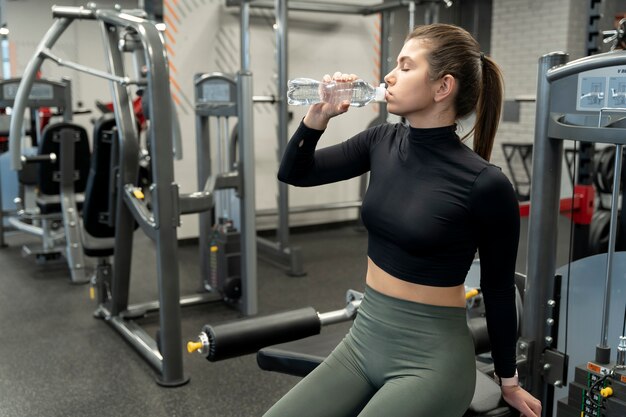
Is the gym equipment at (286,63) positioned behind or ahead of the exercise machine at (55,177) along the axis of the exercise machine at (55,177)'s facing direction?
behind

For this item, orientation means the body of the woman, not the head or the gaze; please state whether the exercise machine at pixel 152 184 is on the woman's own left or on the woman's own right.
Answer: on the woman's own right

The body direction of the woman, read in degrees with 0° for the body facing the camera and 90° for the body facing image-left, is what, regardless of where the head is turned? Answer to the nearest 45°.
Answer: approximately 45°

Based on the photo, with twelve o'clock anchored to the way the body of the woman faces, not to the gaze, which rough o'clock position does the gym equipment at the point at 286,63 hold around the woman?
The gym equipment is roughly at 4 o'clock from the woman.

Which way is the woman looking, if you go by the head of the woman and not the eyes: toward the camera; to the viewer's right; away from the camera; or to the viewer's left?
to the viewer's left
